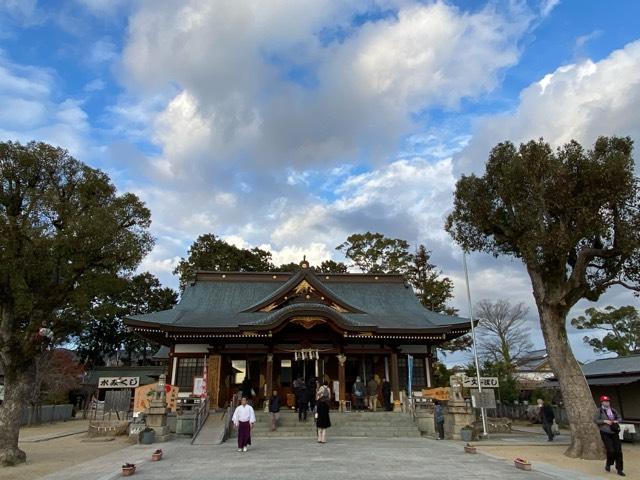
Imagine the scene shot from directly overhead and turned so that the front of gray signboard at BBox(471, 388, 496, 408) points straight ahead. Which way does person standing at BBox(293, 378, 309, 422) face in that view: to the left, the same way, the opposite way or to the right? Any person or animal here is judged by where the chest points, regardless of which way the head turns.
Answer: the opposite way

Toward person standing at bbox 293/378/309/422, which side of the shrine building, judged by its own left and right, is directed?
front

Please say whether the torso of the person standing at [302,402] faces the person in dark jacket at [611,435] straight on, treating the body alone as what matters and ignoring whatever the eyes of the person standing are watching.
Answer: no

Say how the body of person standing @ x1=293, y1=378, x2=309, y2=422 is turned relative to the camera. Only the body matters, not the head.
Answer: away from the camera

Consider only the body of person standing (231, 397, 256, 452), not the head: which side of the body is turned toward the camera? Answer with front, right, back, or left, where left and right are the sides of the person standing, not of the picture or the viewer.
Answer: front

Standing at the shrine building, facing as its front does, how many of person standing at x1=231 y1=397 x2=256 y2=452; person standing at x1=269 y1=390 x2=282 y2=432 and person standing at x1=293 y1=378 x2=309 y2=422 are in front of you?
3

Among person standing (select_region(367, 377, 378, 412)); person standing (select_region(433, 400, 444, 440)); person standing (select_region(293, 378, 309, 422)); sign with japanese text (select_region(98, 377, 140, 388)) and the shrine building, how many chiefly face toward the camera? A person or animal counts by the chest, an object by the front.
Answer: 2

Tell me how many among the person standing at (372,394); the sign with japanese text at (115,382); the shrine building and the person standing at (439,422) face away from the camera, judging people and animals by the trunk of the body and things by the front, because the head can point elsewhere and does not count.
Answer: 1

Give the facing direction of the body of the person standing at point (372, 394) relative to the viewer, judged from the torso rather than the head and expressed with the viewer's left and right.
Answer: facing away from the viewer

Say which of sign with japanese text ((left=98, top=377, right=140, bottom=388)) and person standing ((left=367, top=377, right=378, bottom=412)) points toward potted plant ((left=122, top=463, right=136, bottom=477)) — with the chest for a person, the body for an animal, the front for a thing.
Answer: the sign with japanese text

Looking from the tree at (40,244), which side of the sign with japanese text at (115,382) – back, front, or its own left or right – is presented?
front

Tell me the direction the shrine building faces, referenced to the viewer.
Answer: facing the viewer

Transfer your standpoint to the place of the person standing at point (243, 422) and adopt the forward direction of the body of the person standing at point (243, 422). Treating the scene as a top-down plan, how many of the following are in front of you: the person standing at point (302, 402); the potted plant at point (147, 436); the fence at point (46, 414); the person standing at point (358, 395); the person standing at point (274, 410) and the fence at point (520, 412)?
0
